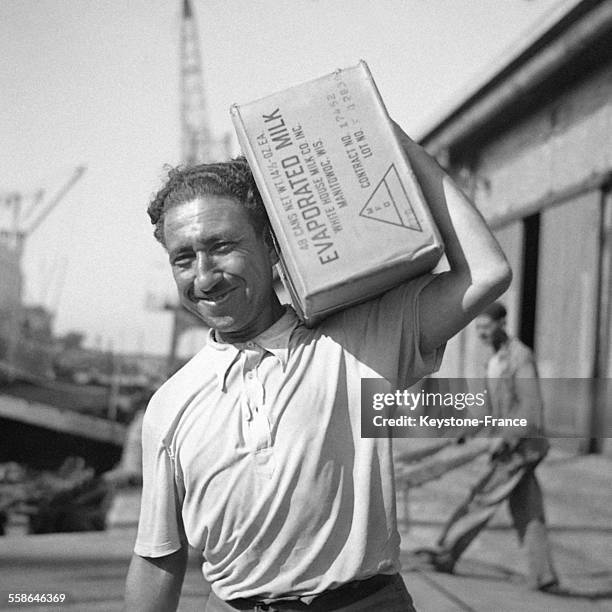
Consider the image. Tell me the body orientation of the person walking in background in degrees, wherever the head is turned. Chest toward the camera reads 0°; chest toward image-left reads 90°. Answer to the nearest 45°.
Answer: approximately 90°

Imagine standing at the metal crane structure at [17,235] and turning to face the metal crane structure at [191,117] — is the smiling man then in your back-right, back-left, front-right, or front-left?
front-right
